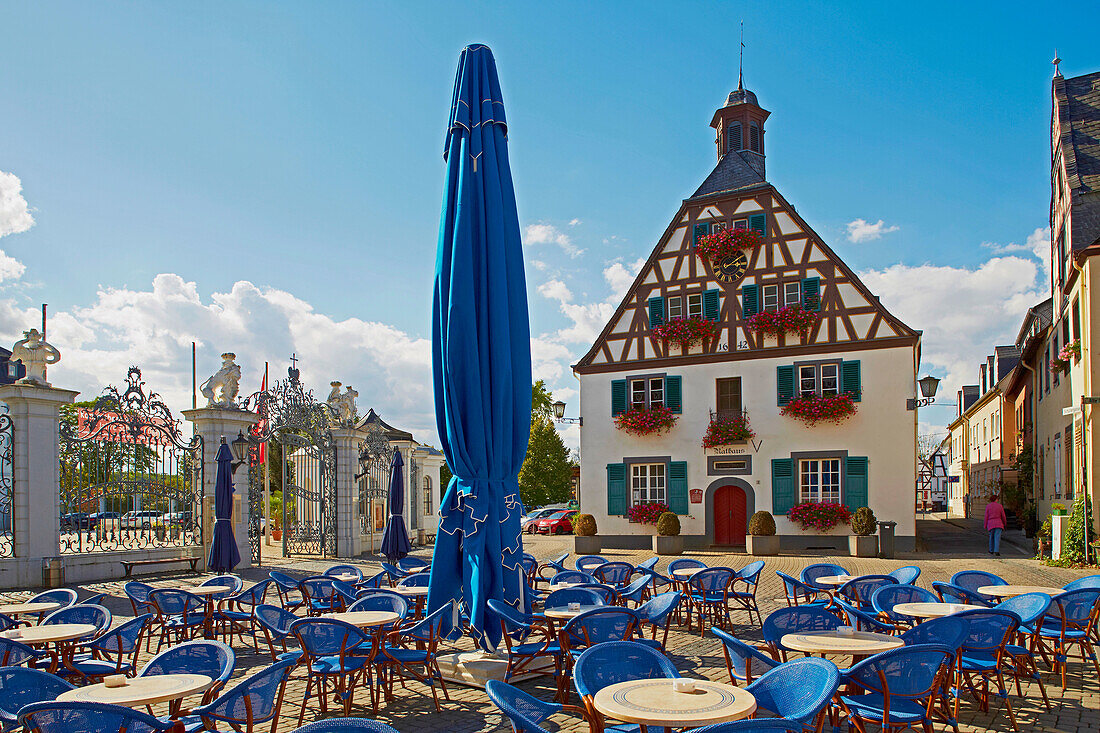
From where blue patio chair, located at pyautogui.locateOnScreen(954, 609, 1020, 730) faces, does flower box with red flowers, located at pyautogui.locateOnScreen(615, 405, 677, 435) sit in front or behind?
in front

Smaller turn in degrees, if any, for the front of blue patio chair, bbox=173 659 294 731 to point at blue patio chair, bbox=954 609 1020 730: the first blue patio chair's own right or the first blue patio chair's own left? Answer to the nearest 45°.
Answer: approximately 135° to the first blue patio chair's own right

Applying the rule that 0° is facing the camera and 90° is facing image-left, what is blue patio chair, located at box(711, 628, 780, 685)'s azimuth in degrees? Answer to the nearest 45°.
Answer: approximately 270°

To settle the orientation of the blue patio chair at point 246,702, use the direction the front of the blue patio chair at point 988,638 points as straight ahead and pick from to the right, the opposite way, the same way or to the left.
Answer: to the left

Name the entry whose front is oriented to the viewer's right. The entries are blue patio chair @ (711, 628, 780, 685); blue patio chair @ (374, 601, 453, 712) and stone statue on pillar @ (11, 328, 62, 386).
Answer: blue patio chair @ (711, 628, 780, 685)

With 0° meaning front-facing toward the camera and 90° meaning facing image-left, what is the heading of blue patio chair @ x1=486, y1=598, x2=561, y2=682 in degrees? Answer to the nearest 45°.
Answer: approximately 270°

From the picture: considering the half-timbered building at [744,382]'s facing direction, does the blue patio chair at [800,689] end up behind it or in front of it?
in front

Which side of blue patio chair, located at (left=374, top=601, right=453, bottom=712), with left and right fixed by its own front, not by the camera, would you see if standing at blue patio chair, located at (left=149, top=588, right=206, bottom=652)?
front

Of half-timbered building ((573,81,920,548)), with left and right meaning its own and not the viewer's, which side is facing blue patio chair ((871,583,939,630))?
front

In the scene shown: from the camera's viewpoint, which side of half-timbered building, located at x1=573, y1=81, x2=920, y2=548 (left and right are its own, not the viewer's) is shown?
front

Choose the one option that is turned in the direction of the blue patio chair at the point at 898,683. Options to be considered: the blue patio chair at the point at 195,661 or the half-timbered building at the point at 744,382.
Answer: the half-timbered building

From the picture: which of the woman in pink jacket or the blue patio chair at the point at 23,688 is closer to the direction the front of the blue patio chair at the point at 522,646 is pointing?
the woman in pink jacket

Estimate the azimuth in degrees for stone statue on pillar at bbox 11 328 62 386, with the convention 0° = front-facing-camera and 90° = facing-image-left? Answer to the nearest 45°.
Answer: approximately 0°

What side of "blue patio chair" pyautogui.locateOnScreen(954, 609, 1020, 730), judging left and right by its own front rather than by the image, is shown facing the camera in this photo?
back

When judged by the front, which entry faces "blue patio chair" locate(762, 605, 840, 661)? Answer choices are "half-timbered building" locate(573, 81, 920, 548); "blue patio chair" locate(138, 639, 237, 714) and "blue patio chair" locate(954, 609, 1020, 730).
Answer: the half-timbered building
